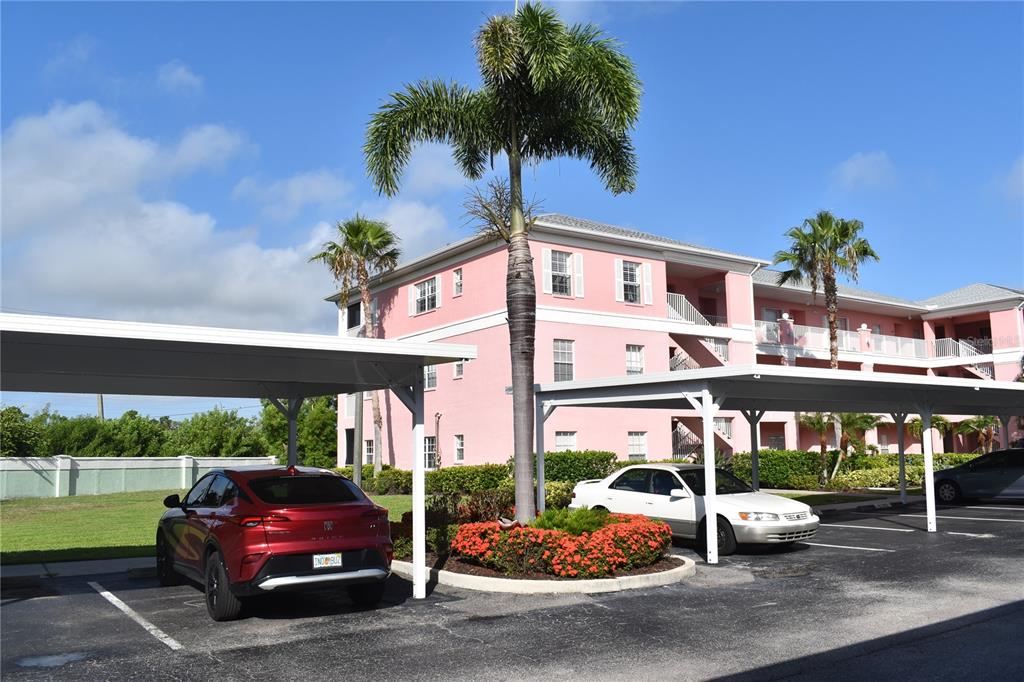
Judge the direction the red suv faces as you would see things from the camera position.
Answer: facing away from the viewer and to the left of the viewer

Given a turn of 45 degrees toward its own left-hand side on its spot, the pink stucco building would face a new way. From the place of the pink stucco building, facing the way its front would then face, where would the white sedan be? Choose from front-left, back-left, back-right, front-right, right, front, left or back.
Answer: right

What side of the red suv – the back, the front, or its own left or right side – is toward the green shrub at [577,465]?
right

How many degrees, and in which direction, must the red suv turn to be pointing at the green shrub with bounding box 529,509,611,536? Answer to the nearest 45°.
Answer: approximately 90° to its right

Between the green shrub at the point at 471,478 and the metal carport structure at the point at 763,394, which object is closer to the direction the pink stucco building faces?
the metal carport structure

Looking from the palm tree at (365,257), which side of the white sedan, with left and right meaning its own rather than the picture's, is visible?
back

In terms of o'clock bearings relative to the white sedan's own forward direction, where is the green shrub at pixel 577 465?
The green shrub is roughly at 7 o'clock from the white sedan.

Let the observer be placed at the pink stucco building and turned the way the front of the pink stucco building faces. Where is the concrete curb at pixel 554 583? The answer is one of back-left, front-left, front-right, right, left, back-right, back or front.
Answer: front-right

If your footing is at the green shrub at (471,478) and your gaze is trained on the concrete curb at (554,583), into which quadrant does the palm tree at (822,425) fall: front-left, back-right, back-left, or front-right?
back-left

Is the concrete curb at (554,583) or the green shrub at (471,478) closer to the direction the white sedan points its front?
the concrete curb

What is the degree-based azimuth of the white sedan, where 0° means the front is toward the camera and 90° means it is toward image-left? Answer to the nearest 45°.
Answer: approximately 315°

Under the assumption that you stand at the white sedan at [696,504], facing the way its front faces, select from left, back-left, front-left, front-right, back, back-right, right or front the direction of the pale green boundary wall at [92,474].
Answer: back

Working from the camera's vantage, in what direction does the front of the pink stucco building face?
facing the viewer and to the right of the viewer

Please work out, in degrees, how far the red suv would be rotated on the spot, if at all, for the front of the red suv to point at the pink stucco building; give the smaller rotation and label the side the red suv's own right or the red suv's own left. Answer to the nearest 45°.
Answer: approximately 90° to the red suv's own right
